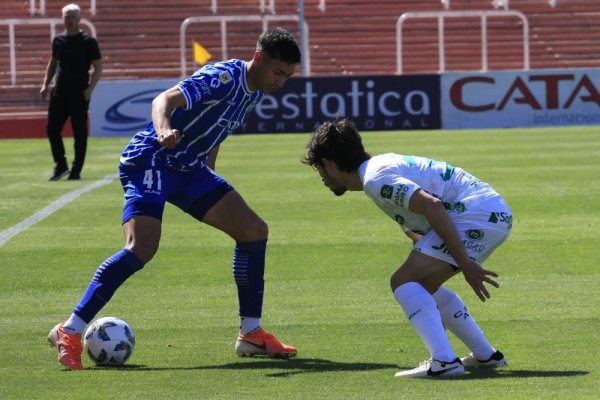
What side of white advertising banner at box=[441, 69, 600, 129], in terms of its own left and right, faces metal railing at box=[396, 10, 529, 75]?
back

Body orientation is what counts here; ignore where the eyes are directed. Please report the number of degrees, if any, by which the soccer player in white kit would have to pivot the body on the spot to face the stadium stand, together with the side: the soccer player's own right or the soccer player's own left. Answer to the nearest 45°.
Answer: approximately 90° to the soccer player's own right

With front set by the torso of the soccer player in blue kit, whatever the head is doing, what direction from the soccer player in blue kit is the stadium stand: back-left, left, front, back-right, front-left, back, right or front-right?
back-left

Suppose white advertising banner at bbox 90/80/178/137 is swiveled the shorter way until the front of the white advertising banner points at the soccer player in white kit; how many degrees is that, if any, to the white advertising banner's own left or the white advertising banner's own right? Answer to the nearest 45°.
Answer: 0° — it already faces them

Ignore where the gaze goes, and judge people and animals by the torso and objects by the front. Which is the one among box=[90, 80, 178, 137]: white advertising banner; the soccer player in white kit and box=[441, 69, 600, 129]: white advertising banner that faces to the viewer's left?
the soccer player in white kit

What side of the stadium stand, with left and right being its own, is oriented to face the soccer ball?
front

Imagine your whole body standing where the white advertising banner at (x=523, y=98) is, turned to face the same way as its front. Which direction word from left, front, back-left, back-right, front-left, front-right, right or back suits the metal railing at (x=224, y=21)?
back-right

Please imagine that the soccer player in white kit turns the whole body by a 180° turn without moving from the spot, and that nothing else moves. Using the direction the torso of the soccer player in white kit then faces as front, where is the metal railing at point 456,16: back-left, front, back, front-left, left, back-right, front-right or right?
left

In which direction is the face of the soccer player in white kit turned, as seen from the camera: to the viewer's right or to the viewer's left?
to the viewer's left

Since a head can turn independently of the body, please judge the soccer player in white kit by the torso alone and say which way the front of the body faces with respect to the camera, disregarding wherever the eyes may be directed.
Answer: to the viewer's left

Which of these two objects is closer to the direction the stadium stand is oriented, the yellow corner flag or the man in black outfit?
the man in black outfit

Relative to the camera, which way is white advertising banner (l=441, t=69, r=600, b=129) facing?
toward the camera

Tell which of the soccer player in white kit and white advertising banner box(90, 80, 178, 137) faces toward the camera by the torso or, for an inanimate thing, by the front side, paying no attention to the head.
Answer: the white advertising banner

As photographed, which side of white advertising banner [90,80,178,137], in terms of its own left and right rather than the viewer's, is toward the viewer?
front

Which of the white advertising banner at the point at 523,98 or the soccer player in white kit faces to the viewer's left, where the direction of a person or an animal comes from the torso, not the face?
the soccer player in white kit

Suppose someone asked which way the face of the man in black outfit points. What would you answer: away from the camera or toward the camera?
toward the camera

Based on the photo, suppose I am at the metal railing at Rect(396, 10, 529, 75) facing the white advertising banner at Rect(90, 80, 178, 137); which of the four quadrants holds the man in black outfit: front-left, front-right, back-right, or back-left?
front-left

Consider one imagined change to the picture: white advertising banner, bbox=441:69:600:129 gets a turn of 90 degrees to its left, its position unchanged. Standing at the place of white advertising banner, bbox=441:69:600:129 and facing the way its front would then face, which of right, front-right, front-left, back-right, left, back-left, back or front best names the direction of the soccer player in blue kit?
right
